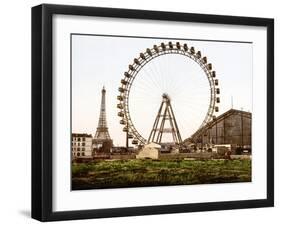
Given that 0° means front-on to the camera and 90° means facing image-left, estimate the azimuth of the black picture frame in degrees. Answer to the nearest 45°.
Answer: approximately 315°
